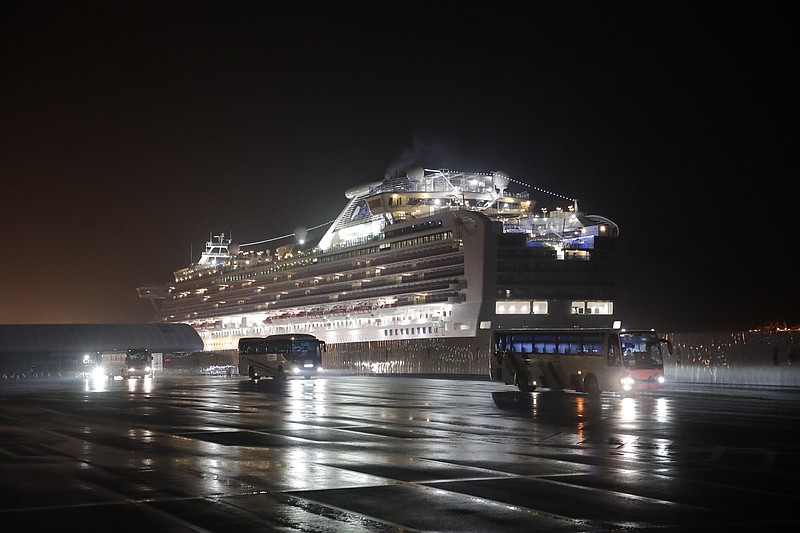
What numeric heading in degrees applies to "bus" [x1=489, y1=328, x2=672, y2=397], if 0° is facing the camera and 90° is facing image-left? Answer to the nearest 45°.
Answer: approximately 315°
